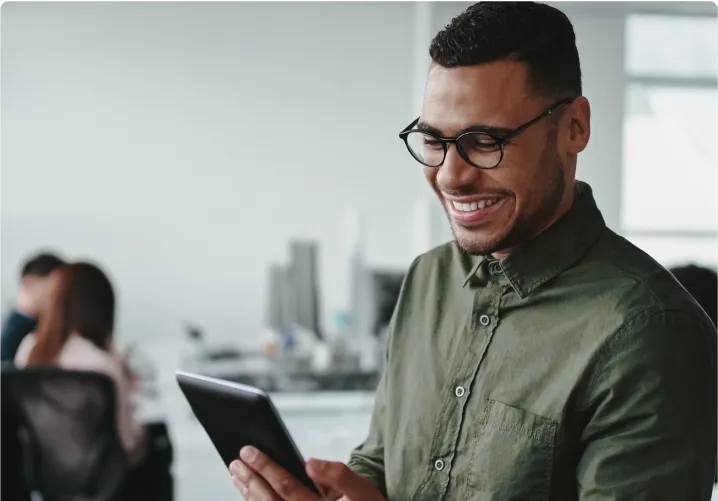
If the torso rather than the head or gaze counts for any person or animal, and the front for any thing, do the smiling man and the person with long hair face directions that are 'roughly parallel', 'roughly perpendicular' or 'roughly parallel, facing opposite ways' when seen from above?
roughly parallel, facing opposite ways

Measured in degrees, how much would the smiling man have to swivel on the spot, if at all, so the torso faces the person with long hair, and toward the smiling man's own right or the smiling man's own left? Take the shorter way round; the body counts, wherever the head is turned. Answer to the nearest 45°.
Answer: approximately 90° to the smiling man's own right

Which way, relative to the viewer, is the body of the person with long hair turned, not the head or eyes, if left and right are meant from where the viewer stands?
facing away from the viewer

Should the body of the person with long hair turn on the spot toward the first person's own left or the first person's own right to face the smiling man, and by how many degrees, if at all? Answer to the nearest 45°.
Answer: approximately 180°

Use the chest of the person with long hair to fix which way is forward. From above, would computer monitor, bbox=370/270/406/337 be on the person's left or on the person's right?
on the person's right

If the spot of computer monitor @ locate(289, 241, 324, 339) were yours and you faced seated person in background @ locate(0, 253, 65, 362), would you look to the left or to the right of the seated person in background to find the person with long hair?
left

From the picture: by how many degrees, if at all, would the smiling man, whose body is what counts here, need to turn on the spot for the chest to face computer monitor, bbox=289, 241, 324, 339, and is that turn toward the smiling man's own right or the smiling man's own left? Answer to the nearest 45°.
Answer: approximately 135° to the smiling man's own right
